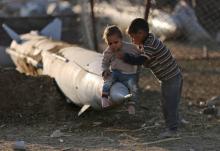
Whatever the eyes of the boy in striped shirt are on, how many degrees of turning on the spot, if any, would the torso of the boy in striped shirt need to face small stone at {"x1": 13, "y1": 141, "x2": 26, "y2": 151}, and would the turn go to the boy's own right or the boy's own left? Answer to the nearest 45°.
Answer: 0° — they already face it

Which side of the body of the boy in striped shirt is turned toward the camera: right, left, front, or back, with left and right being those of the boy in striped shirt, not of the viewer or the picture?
left

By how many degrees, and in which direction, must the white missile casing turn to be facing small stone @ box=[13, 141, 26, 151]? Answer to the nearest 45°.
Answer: approximately 45° to its right

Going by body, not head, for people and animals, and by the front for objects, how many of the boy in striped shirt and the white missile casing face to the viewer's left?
1

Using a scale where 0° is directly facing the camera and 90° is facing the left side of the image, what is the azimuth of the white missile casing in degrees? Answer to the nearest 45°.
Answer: approximately 315°
